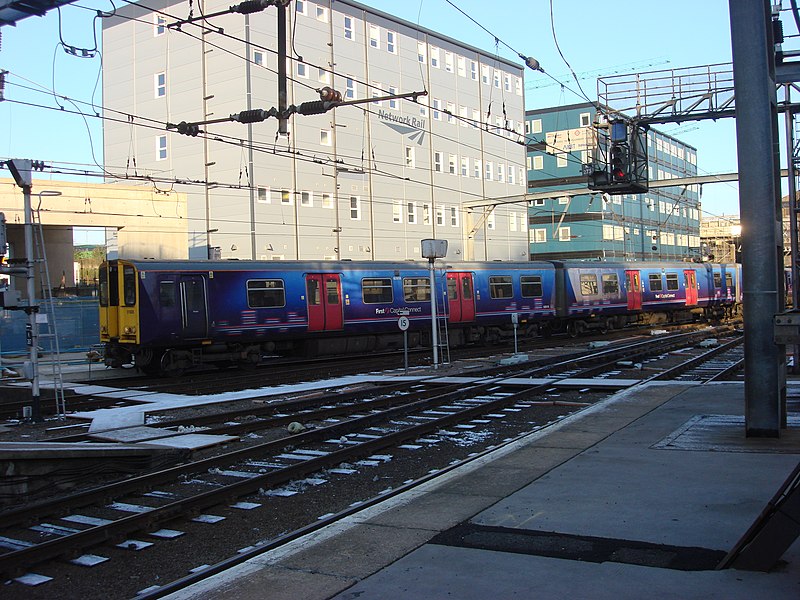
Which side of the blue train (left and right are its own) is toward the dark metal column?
left

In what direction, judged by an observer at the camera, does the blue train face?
facing the viewer and to the left of the viewer

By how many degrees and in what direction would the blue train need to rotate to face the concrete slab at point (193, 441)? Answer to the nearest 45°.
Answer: approximately 45° to its left

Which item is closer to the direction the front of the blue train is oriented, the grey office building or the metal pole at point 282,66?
the metal pole

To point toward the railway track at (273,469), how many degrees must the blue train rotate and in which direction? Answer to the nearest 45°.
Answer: approximately 45° to its left

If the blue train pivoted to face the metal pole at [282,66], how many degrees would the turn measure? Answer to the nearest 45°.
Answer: approximately 45° to its left
